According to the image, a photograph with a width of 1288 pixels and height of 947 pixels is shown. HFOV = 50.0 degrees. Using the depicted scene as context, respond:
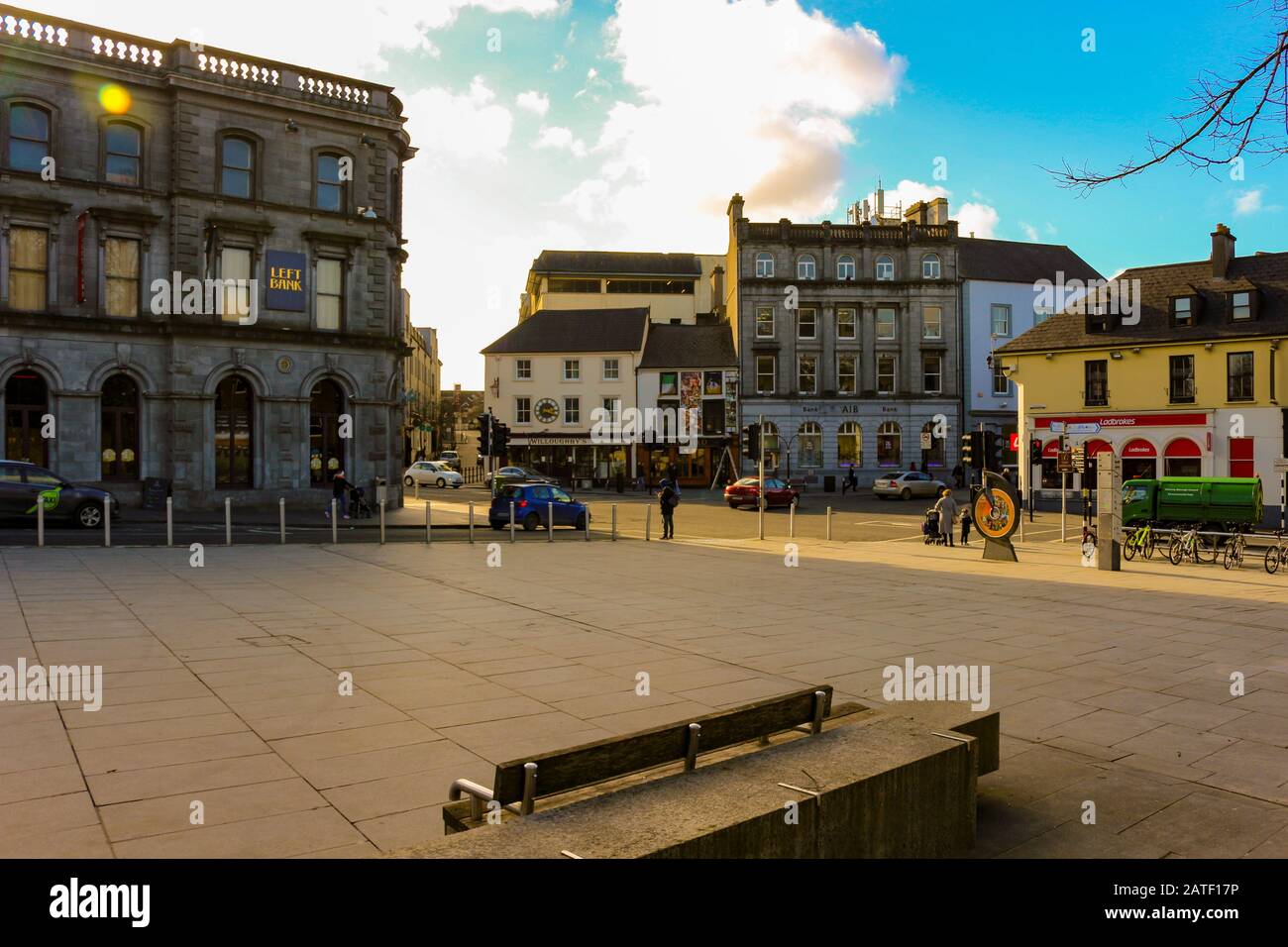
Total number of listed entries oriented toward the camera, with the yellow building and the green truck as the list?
1

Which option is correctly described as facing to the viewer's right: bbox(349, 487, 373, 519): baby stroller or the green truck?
the baby stroller

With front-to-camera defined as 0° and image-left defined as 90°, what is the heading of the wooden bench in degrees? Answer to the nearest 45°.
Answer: approximately 135°

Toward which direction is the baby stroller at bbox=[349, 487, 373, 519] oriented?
to the viewer's right

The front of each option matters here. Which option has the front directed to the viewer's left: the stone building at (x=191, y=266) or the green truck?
the green truck

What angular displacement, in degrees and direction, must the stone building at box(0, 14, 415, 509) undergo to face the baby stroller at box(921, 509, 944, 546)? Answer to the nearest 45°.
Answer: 0° — it already faces it

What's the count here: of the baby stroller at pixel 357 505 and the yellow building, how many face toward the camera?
1

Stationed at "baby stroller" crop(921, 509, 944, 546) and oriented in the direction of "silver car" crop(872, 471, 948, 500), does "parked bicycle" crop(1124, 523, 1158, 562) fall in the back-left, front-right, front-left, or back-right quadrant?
back-right

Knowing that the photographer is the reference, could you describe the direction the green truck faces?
facing to the left of the viewer

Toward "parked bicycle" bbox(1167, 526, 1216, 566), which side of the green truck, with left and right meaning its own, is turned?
left
